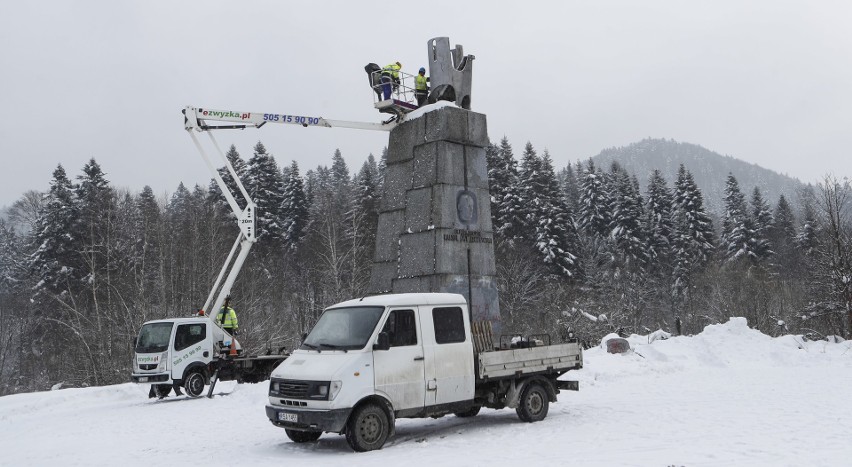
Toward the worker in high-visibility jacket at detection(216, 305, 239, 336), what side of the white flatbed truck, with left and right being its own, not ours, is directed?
right

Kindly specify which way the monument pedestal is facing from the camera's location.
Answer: facing the viewer and to the right of the viewer

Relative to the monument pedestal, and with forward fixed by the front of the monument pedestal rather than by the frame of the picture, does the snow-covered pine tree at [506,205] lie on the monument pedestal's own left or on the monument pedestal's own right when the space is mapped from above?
on the monument pedestal's own left

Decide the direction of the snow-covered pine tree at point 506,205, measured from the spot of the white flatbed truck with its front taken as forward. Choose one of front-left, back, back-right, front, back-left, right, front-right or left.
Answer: back-right

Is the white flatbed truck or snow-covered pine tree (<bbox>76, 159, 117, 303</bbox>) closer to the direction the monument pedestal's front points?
the white flatbed truck

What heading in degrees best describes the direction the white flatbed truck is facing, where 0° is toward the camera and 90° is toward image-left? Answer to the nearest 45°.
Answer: approximately 45°

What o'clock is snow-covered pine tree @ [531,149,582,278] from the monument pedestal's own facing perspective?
The snow-covered pine tree is roughly at 8 o'clock from the monument pedestal.

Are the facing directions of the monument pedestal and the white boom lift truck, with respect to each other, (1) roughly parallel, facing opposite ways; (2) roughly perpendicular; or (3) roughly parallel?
roughly perpendicular

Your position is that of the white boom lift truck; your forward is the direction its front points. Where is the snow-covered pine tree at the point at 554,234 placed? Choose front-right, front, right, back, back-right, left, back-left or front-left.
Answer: back

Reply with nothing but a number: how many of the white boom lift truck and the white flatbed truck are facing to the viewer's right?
0

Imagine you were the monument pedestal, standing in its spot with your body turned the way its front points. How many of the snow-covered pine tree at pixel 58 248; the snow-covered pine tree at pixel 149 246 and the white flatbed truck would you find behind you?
2

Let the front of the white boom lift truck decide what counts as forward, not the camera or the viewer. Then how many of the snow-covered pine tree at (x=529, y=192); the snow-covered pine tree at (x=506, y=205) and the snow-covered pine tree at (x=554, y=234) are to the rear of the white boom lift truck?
3
